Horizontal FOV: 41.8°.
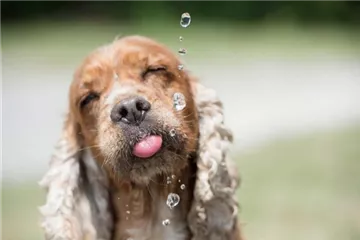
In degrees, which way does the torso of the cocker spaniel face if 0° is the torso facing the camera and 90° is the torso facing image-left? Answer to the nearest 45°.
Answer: approximately 0°
